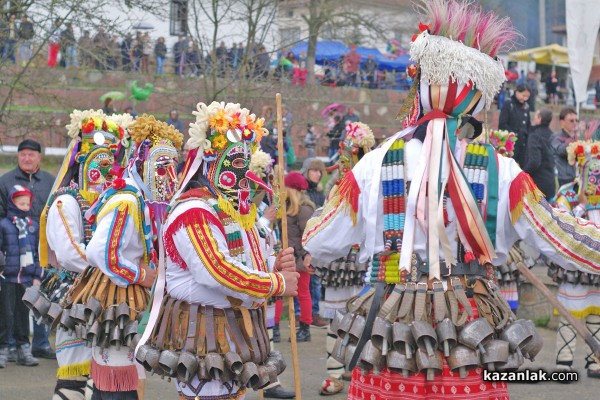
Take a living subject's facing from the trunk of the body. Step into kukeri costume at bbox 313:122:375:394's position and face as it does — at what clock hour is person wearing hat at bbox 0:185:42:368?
The person wearing hat is roughly at 2 o'clock from the kukeri costume.

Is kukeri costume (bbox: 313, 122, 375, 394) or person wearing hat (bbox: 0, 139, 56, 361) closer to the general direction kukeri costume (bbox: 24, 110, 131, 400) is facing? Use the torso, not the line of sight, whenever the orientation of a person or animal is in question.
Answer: the kukeri costume

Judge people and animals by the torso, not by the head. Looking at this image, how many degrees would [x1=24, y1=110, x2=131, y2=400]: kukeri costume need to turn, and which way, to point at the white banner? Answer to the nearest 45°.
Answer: approximately 90° to its left

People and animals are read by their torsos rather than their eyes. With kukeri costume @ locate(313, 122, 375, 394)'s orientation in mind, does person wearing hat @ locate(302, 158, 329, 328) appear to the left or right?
on its right

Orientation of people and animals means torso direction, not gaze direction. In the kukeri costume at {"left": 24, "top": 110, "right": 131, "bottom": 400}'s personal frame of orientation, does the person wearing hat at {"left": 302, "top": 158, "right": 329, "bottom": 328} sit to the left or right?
on its left
